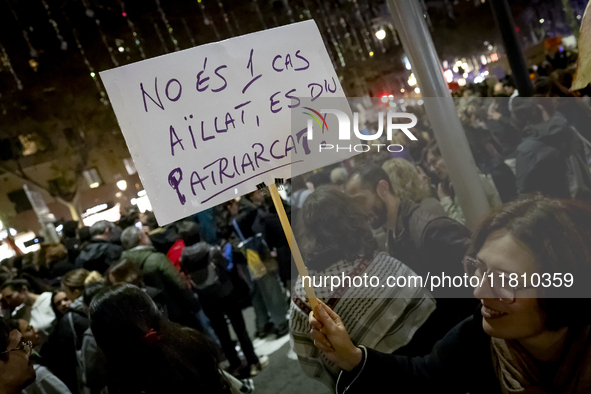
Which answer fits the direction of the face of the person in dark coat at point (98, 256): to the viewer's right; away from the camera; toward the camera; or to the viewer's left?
away from the camera

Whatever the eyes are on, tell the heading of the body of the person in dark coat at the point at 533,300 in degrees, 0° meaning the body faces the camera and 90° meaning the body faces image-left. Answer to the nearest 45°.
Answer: approximately 45°

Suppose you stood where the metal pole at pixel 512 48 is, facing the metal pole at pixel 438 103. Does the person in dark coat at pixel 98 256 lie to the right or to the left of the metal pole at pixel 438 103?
right

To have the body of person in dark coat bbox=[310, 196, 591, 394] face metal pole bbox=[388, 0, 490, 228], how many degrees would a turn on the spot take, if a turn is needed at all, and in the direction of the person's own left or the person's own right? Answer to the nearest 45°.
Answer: approximately 135° to the person's own right

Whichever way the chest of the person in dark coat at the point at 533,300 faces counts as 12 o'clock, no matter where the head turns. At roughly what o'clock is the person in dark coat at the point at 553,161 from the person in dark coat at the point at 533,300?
the person in dark coat at the point at 553,161 is roughly at 5 o'clock from the person in dark coat at the point at 533,300.

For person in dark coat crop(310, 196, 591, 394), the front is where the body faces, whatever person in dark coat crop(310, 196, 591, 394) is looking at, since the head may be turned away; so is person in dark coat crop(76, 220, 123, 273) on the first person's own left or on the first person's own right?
on the first person's own right

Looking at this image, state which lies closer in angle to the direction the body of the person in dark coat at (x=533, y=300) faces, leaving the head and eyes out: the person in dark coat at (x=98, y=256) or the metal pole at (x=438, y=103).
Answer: the person in dark coat
